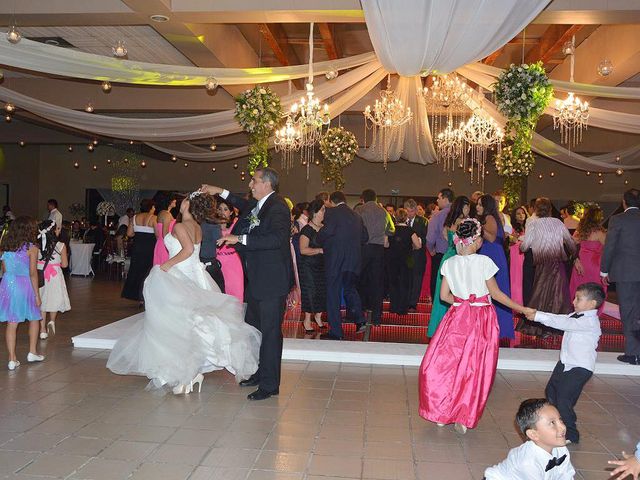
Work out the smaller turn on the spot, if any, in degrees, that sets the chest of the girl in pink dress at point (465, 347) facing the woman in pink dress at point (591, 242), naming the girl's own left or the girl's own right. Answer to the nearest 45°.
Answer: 0° — they already face them

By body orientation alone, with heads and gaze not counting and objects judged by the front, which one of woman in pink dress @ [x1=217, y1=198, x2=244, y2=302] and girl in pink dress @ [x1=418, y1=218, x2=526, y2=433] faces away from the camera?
the girl in pink dress

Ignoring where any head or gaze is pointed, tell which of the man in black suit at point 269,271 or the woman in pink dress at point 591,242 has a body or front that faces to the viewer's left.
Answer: the man in black suit

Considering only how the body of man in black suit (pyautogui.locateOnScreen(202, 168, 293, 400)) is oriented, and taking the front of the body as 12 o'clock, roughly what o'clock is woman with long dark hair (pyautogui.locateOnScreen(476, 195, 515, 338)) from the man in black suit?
The woman with long dark hair is roughly at 5 o'clock from the man in black suit.

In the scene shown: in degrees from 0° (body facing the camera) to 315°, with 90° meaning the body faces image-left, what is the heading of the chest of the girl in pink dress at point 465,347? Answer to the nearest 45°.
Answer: approximately 180°

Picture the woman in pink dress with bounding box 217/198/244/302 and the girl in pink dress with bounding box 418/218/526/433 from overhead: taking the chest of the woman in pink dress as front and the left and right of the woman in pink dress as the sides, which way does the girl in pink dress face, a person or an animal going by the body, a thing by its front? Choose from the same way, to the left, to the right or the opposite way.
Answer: the opposite way

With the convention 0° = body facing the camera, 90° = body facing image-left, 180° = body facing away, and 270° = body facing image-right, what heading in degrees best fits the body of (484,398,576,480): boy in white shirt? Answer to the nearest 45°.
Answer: approximately 315°

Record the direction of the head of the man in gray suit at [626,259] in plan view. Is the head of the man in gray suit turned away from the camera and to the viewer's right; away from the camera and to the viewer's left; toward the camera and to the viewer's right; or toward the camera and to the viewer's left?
away from the camera and to the viewer's left

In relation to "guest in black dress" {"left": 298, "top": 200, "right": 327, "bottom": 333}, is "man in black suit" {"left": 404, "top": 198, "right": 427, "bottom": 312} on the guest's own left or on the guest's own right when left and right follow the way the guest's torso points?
on the guest's own left

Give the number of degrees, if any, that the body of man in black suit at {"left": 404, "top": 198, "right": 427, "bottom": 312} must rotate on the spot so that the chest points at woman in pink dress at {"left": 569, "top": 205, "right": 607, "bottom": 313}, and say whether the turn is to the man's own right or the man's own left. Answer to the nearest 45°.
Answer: approximately 135° to the man's own left

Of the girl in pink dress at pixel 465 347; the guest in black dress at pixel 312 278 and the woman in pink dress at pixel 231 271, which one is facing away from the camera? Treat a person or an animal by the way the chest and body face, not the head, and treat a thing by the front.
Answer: the girl in pink dress

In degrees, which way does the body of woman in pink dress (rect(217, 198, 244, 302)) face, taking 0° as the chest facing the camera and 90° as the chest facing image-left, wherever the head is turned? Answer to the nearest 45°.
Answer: approximately 45°
